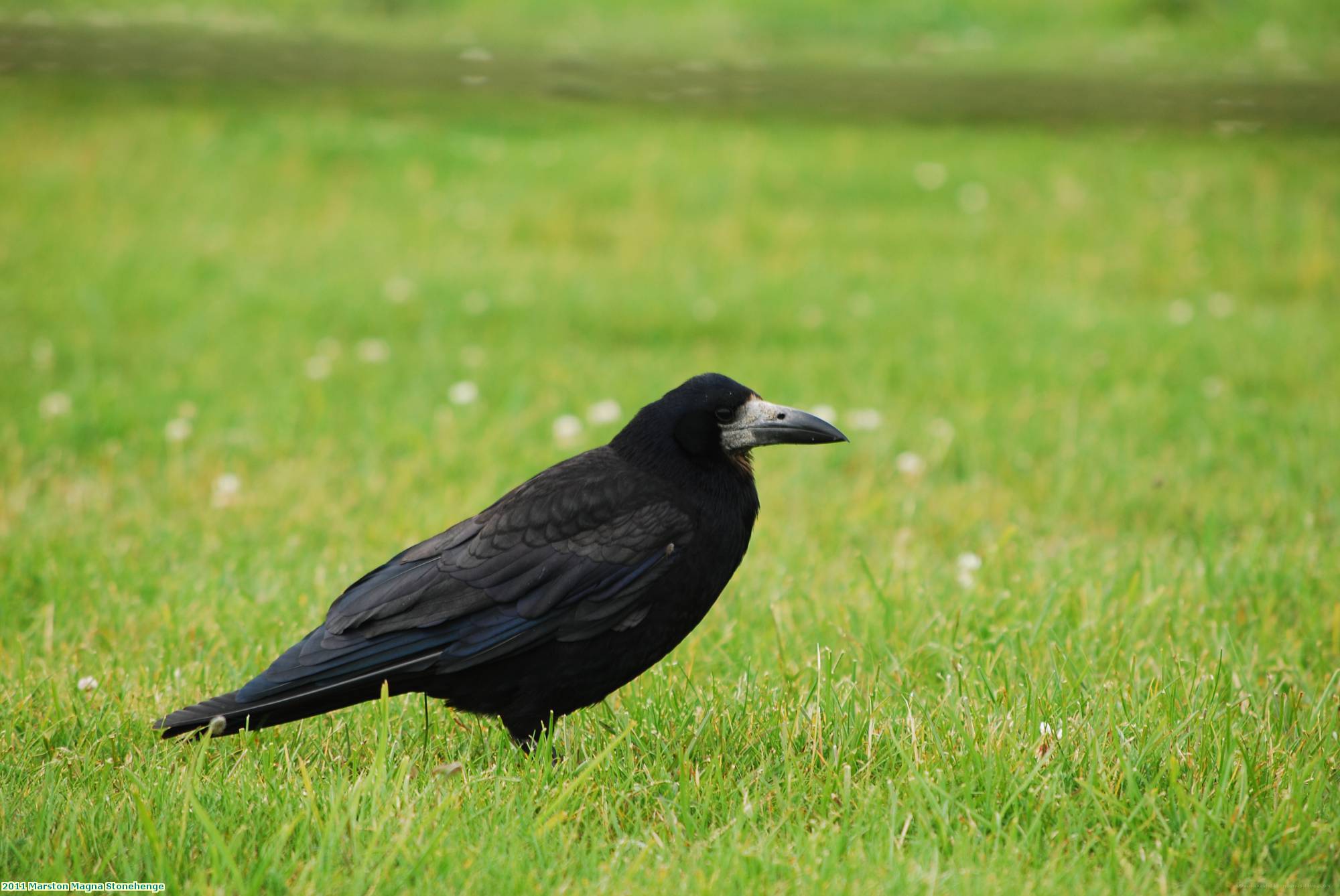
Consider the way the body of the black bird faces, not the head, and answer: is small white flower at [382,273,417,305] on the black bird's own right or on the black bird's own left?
on the black bird's own left

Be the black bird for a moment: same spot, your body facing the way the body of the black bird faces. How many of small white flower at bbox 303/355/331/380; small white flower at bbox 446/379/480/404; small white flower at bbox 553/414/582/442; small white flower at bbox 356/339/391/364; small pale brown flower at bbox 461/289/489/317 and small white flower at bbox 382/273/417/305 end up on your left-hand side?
6

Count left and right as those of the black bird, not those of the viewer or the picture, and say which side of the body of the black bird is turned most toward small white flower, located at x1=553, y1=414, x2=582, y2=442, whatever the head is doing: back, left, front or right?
left

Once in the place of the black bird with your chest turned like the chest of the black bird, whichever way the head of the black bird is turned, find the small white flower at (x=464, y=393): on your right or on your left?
on your left

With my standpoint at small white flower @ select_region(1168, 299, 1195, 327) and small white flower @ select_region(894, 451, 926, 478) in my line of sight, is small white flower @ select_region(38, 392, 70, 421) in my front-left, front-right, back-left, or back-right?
front-right

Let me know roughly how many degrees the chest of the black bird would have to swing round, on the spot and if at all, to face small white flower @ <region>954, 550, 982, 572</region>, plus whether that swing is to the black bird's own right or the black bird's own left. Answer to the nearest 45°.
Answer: approximately 45° to the black bird's own left

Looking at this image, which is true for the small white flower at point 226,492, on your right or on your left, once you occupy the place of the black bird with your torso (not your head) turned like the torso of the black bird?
on your left

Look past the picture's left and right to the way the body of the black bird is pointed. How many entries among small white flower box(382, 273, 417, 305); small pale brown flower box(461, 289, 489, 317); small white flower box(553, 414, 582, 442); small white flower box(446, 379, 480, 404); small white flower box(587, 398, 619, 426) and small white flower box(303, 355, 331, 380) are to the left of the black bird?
6

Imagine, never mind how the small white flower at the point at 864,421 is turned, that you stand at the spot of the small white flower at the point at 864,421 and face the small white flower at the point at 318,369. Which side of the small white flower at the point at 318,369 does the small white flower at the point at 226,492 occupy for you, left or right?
left

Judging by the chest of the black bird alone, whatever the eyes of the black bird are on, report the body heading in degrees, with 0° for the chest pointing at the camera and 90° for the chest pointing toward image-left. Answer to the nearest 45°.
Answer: approximately 270°

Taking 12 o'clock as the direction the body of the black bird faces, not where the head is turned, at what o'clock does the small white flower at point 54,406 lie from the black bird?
The small white flower is roughly at 8 o'clock from the black bird.

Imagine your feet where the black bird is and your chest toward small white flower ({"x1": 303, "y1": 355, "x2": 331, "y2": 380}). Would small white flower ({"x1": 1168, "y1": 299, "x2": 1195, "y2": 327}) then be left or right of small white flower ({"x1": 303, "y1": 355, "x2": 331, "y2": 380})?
right
